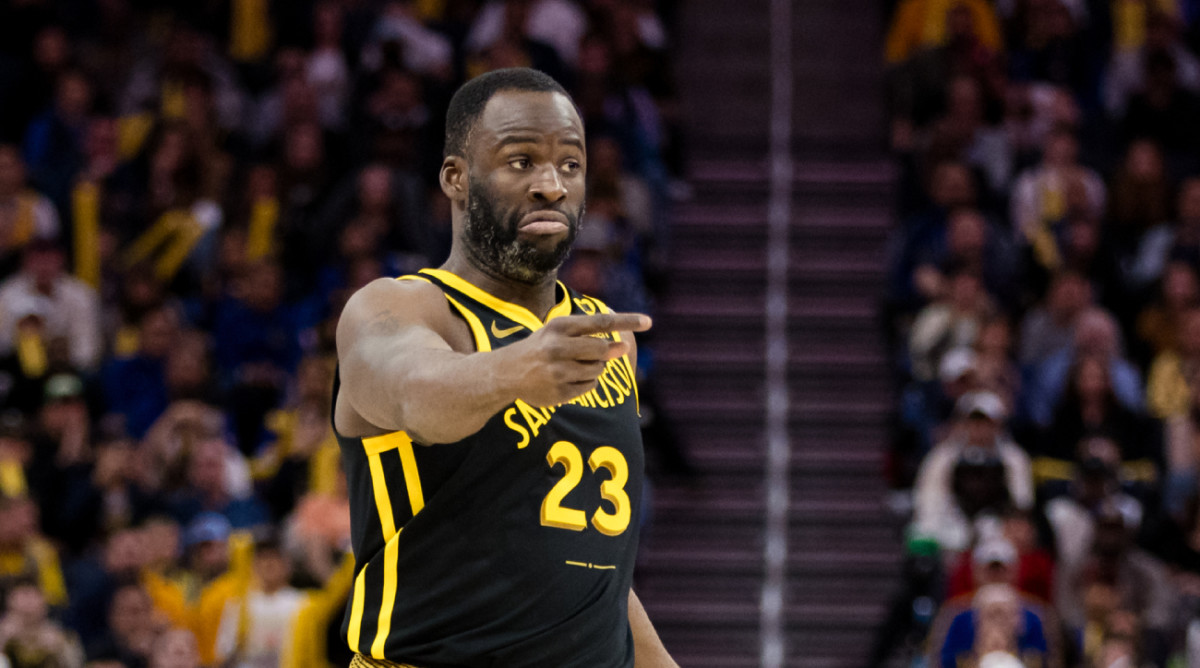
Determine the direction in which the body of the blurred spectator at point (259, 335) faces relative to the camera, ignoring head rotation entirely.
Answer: toward the camera

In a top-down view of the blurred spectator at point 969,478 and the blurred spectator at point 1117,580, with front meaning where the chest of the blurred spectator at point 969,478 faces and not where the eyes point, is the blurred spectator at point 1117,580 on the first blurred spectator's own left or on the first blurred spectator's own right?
on the first blurred spectator's own left

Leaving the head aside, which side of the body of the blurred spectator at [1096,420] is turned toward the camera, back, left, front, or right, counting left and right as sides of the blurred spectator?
front

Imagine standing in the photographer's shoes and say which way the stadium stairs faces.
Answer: facing the viewer

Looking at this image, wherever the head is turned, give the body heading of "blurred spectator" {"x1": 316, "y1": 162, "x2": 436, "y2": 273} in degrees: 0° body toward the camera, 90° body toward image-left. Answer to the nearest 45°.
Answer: approximately 0°

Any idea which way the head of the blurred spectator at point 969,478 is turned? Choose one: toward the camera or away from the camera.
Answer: toward the camera

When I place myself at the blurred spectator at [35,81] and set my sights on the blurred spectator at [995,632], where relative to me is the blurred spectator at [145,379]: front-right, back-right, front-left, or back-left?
front-right

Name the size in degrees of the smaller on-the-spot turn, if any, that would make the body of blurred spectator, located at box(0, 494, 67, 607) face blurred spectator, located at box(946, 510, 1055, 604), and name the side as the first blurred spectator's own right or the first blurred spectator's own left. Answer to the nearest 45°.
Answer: approximately 45° to the first blurred spectator's own left

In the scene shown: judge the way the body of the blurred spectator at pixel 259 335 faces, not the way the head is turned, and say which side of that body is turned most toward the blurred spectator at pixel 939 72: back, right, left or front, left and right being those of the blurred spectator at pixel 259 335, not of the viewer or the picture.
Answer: left

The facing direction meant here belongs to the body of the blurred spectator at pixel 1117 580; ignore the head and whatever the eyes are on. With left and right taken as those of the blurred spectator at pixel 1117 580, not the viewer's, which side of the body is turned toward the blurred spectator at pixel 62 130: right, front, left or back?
right

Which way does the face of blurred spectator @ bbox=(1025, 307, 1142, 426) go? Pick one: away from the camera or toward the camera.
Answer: toward the camera

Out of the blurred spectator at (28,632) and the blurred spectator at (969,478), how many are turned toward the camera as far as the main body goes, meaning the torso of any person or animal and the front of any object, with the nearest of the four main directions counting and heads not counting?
2

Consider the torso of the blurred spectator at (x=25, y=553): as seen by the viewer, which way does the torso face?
toward the camera
